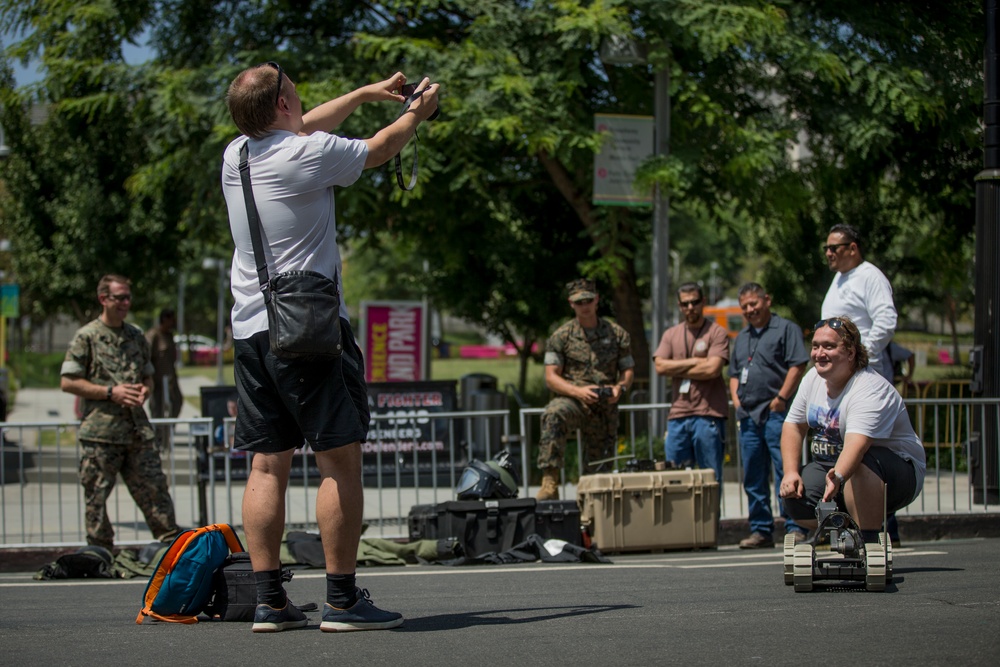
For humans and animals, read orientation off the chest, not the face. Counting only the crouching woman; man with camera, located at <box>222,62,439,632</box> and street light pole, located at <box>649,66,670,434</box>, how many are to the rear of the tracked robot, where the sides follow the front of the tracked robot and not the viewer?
2

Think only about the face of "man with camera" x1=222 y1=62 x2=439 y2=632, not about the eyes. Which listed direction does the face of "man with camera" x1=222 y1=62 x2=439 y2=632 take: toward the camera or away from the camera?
away from the camera

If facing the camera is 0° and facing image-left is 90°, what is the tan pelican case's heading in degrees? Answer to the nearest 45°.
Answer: approximately 0°

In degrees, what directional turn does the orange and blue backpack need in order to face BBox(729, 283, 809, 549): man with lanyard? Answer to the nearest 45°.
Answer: approximately 90° to its left

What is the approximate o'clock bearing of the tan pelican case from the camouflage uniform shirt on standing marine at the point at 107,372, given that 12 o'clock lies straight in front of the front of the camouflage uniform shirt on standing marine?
The tan pelican case is roughly at 11 o'clock from the camouflage uniform shirt on standing marine.

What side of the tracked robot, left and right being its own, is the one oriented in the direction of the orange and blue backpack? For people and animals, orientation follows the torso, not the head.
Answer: right

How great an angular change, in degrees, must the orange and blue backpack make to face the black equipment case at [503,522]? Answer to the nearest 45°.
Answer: approximately 90° to its left
